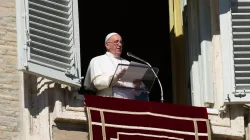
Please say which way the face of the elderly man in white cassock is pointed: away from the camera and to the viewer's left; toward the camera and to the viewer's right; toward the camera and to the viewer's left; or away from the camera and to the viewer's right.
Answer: toward the camera and to the viewer's right

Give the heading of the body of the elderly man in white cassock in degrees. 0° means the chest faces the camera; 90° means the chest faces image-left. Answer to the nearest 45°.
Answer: approximately 315°

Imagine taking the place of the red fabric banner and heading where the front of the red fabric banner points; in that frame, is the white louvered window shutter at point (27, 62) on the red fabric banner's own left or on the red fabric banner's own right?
on the red fabric banner's own right

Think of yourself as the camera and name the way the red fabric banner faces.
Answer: facing the viewer

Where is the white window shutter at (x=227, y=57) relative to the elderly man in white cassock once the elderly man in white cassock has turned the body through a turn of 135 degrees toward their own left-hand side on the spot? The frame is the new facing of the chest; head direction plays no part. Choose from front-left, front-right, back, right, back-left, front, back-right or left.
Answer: right

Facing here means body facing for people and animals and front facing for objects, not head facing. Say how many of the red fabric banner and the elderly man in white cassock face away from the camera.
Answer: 0
